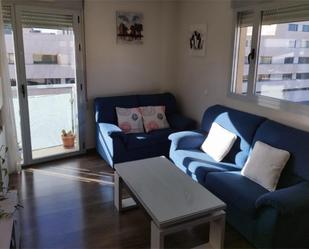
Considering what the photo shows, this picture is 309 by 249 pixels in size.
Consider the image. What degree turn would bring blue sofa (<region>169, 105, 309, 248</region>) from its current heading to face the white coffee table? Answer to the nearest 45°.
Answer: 0° — it already faces it

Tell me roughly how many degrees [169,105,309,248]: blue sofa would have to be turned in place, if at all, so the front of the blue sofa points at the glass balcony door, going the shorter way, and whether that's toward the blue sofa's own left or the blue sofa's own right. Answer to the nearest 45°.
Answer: approximately 45° to the blue sofa's own right

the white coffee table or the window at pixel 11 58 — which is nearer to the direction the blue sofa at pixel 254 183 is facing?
the white coffee table

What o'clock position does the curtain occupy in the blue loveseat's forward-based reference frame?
The curtain is roughly at 4 o'clock from the blue loveseat.

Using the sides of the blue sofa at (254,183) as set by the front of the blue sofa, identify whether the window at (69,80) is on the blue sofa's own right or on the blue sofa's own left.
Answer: on the blue sofa's own right

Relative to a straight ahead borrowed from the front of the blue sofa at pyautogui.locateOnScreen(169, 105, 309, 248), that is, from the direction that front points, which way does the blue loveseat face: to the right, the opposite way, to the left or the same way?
to the left

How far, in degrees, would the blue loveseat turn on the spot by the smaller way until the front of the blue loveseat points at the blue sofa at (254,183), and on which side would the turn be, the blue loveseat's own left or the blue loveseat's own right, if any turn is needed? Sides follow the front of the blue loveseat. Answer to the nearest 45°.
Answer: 0° — it already faces it

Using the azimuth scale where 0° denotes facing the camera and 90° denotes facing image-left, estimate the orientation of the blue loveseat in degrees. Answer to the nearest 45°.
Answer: approximately 315°

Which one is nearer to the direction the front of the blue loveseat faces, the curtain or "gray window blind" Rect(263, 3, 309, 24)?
the gray window blind

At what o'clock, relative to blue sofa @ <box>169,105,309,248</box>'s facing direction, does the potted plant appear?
The potted plant is roughly at 2 o'clock from the blue sofa.
